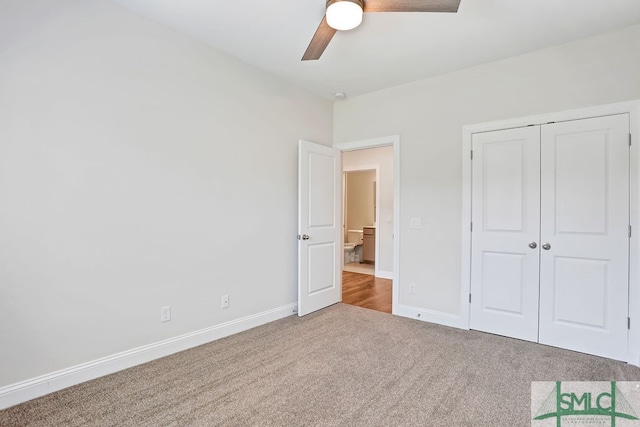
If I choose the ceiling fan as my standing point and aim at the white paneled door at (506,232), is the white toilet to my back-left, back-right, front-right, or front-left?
front-left

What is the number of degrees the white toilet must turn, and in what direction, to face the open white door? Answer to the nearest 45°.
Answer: approximately 45° to its left

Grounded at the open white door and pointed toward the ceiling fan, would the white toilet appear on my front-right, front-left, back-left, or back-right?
back-left

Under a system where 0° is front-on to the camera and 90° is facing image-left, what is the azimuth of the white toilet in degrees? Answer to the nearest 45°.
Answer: approximately 45°

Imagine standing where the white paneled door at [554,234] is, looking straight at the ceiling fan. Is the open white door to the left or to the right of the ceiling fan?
right

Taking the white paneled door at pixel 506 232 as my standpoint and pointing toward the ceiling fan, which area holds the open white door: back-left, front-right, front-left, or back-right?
front-right

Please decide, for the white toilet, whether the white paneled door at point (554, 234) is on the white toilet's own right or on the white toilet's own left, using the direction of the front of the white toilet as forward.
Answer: on the white toilet's own left

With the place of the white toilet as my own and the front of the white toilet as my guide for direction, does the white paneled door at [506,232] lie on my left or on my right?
on my left

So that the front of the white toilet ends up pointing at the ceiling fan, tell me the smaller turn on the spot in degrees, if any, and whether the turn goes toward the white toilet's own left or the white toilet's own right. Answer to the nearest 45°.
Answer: approximately 45° to the white toilet's own left
